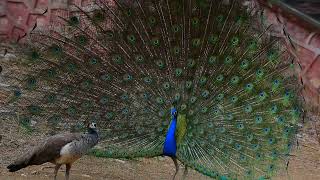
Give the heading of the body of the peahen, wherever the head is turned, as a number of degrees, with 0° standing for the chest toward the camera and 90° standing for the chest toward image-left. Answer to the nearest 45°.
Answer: approximately 270°
